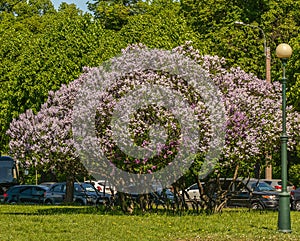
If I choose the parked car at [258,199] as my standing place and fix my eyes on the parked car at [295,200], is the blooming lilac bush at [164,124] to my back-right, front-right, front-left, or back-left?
back-right

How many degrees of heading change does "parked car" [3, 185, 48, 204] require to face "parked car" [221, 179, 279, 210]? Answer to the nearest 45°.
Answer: approximately 45° to its right

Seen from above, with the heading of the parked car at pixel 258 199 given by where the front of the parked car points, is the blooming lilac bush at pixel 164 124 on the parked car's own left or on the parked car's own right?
on the parked car's own right

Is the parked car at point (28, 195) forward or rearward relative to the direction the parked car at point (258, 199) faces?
rearward

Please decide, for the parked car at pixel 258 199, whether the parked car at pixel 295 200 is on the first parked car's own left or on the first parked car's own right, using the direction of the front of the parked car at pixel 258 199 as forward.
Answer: on the first parked car's own left

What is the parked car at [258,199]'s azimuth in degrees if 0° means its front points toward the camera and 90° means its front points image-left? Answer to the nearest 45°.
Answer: approximately 315°

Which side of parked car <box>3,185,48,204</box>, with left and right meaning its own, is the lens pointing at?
right
